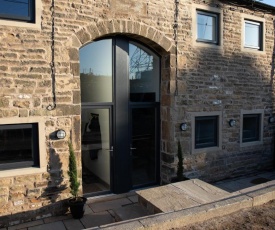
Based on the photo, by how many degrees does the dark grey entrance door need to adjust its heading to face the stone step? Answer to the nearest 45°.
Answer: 0° — it already faces it

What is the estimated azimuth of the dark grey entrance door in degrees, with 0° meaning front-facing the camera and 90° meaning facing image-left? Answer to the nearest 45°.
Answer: approximately 315°

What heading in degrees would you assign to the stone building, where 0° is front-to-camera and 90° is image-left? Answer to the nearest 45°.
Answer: approximately 315°
